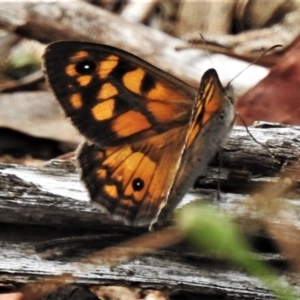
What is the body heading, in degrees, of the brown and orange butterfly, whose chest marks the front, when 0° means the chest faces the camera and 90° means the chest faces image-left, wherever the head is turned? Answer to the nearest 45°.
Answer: approximately 225°
